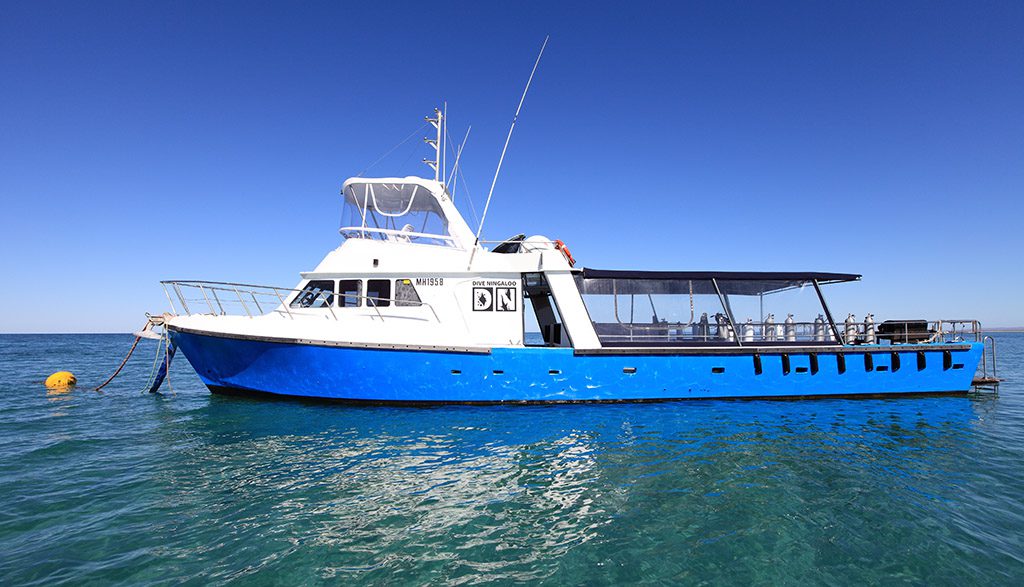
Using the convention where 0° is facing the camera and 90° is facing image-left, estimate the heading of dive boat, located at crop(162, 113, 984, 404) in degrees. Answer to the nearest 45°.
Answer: approximately 90°

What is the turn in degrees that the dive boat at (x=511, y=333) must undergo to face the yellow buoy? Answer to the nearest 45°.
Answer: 0° — it already faces it
